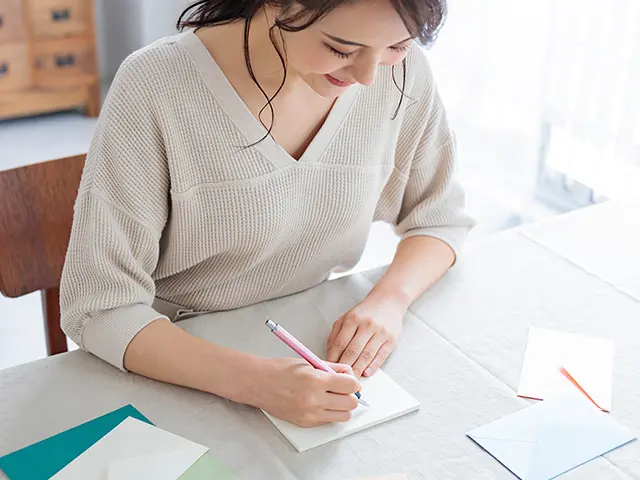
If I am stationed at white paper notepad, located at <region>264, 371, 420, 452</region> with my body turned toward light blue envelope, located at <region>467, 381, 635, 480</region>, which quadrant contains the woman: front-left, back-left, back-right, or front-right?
back-left

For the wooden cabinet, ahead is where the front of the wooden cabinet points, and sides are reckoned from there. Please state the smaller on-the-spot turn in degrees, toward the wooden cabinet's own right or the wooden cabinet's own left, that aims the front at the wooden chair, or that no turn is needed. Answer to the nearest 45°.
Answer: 0° — it already faces it

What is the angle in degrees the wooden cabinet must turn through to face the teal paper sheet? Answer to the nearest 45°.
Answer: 0° — it already faces it

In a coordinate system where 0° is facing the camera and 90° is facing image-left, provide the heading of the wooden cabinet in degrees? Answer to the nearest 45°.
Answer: approximately 0°

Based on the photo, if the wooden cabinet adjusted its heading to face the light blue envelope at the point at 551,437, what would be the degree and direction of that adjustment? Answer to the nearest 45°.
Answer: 0° — it already faces it

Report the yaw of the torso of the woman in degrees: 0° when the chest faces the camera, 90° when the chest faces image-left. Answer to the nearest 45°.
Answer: approximately 315°

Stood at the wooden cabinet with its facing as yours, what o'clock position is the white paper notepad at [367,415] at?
The white paper notepad is roughly at 12 o'clock from the wooden cabinet.

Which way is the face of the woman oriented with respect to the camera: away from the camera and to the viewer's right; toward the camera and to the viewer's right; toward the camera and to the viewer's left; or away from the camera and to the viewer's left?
toward the camera and to the viewer's right
